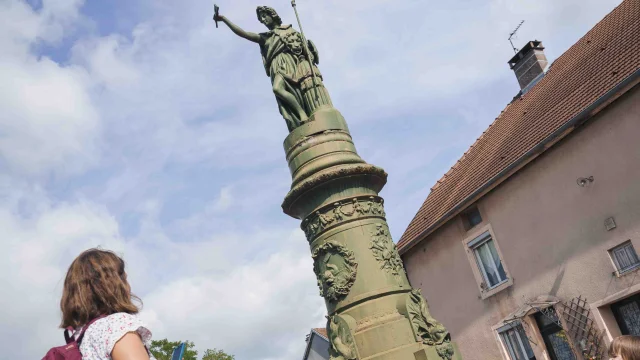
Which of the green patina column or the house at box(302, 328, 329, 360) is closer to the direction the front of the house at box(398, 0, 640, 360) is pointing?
the green patina column

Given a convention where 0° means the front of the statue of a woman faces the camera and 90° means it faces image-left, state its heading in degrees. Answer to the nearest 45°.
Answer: approximately 45°

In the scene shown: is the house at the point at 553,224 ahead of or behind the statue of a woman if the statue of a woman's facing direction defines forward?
behind

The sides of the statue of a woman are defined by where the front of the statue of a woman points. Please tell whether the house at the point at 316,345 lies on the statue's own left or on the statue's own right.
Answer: on the statue's own right

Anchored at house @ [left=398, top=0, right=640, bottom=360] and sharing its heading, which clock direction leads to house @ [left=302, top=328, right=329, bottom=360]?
house @ [left=302, top=328, right=329, bottom=360] is roughly at 3 o'clock from house @ [left=398, top=0, right=640, bottom=360].

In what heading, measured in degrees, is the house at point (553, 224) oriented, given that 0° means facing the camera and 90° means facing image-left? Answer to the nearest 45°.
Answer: approximately 45°
